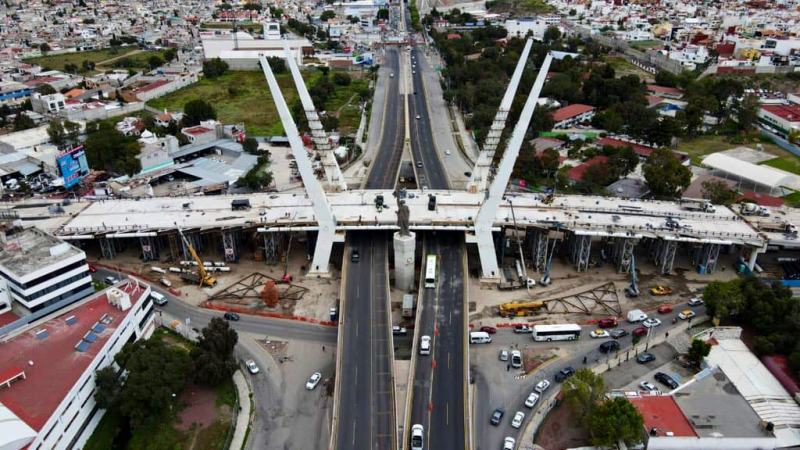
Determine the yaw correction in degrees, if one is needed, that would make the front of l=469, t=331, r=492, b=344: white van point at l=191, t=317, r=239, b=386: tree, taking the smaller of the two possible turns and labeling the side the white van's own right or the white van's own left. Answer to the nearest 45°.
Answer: approximately 135° to the white van's own right

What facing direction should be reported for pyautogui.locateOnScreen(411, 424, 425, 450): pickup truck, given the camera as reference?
facing away from the viewer

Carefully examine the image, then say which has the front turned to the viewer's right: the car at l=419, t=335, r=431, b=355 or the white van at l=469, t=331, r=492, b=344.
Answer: the white van

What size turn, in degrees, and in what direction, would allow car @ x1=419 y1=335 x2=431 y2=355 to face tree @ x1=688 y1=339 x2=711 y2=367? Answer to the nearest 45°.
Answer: approximately 90° to its right

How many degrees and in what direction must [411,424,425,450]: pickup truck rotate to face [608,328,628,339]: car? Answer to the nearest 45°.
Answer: approximately 45° to its right

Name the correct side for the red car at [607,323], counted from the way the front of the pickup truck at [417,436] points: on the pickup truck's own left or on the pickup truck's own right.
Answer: on the pickup truck's own right

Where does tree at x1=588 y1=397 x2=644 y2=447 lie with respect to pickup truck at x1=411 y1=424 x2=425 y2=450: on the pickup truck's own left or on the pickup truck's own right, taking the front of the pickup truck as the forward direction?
on the pickup truck's own right

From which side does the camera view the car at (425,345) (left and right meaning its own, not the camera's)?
back

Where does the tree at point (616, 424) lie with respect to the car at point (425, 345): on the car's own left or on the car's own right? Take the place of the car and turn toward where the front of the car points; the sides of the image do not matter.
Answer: on the car's own right

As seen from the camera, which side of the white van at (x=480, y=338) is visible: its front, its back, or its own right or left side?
right

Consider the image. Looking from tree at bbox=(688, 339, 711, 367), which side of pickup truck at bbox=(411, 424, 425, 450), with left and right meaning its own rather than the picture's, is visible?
right

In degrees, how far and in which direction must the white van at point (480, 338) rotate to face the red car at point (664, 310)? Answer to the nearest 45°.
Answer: approximately 45° to its left

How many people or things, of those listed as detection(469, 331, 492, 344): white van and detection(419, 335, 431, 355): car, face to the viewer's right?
1

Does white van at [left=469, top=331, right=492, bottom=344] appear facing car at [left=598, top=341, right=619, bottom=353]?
yes

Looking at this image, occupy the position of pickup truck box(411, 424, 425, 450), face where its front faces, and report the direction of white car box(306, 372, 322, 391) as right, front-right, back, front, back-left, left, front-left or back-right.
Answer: front-left

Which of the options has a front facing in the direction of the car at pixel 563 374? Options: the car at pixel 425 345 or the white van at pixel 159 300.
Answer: the white van
